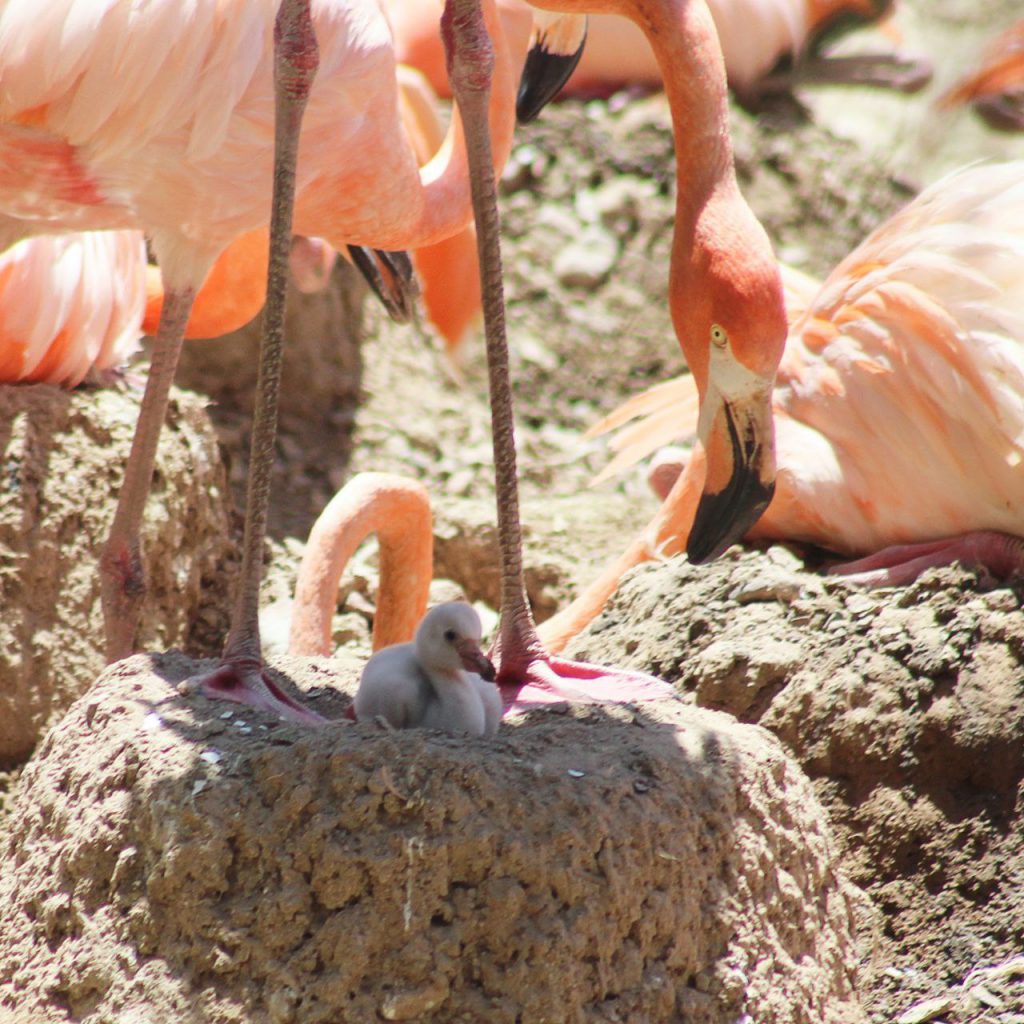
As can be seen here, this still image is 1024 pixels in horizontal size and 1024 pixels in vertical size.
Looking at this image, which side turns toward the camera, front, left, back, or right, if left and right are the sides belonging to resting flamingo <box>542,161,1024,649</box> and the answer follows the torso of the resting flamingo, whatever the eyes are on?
left

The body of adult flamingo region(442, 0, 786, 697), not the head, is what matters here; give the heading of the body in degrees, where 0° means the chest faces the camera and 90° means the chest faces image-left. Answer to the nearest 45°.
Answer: approximately 270°

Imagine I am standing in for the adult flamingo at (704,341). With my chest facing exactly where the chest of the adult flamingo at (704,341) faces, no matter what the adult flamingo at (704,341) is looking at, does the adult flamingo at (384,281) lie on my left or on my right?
on my left

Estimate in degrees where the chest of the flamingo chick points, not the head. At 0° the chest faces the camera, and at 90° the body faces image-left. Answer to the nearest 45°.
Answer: approximately 315°

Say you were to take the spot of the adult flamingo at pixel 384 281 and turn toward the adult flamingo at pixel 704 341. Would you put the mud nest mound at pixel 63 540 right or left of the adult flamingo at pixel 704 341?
right

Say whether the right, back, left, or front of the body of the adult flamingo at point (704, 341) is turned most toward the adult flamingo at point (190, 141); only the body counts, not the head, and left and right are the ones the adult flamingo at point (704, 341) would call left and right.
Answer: back

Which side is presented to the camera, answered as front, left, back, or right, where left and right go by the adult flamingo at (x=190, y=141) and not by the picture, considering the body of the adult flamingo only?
right
